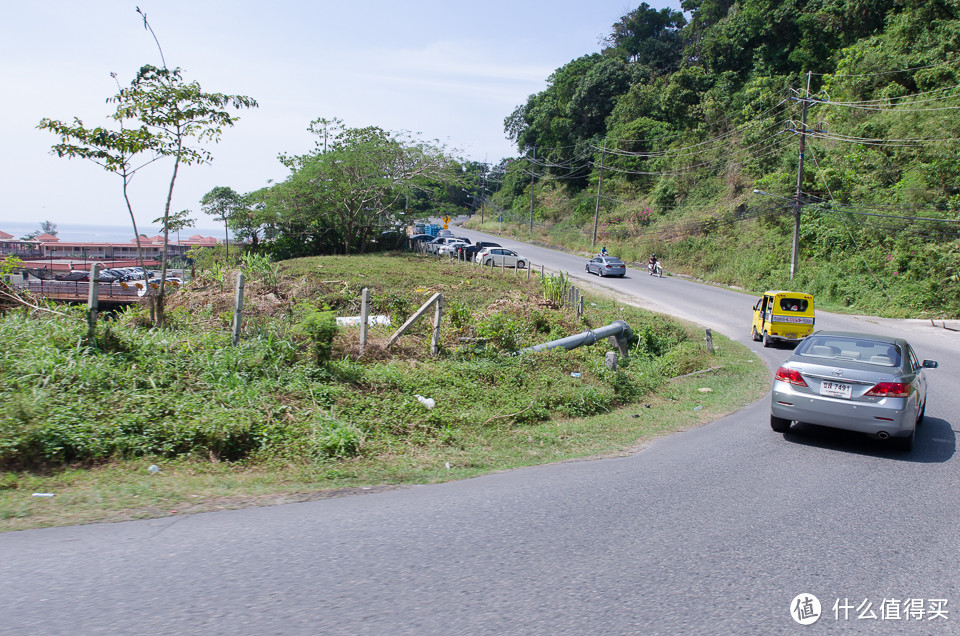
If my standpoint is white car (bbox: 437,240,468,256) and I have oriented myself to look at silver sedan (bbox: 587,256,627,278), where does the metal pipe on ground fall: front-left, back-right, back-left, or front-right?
front-right

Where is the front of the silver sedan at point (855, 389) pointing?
away from the camera

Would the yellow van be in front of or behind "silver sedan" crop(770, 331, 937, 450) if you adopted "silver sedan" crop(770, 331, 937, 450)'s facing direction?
in front

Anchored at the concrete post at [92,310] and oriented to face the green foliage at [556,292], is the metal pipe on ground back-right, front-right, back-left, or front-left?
front-right

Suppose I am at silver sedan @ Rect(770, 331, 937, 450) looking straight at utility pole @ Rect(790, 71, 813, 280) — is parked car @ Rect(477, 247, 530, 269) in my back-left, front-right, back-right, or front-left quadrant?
front-left

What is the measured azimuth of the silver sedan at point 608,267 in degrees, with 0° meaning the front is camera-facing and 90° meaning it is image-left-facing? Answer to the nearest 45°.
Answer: approximately 135°

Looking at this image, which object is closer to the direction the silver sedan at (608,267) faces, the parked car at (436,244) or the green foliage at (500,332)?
the parked car
